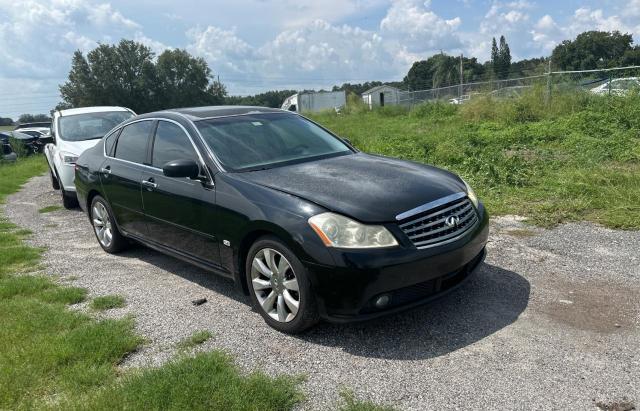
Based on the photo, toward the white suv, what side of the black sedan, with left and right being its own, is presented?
back

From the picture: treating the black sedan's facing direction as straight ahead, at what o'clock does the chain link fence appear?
The chain link fence is roughly at 9 o'clock from the black sedan.

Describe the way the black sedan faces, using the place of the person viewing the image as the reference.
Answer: facing the viewer and to the right of the viewer

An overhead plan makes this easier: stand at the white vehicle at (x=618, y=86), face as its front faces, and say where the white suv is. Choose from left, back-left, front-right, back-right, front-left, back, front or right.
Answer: front-left

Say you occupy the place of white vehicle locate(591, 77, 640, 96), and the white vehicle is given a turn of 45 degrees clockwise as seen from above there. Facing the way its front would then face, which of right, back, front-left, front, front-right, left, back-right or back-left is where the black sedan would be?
back-left

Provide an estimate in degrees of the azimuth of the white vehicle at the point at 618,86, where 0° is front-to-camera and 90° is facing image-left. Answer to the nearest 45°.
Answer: approximately 90°
